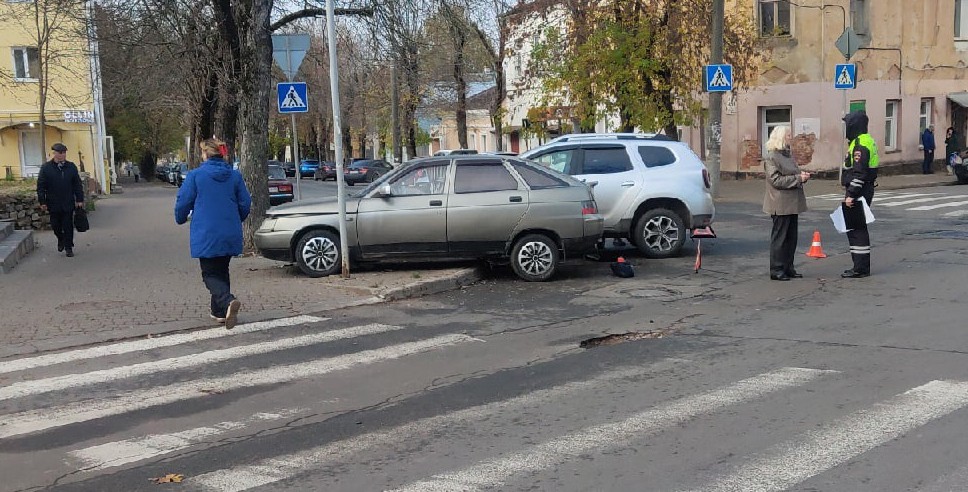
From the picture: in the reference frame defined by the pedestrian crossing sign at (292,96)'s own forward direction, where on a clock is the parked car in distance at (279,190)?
The parked car in distance is roughly at 6 o'clock from the pedestrian crossing sign.

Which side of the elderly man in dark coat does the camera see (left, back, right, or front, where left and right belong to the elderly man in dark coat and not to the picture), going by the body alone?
front

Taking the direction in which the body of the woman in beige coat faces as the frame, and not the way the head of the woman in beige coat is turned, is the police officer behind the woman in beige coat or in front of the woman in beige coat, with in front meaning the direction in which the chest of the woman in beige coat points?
in front

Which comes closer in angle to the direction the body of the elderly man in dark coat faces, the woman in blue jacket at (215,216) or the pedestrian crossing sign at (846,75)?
the woman in blue jacket

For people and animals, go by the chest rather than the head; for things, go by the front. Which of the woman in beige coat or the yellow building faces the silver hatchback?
the yellow building

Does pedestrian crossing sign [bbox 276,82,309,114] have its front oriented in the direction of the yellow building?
no

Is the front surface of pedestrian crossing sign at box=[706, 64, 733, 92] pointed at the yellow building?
no

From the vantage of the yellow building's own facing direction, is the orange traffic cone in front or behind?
in front

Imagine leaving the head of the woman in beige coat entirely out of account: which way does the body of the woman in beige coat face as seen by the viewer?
to the viewer's right

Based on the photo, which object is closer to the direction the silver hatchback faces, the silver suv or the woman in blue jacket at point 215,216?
the woman in blue jacket

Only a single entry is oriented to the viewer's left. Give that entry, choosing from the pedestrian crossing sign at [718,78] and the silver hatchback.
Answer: the silver hatchback

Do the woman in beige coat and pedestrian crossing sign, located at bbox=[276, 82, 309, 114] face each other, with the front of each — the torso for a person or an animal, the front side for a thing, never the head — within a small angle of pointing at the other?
no

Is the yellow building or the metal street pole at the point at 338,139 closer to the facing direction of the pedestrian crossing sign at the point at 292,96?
the metal street pole

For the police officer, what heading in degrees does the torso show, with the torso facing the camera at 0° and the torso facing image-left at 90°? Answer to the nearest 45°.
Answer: approximately 90°

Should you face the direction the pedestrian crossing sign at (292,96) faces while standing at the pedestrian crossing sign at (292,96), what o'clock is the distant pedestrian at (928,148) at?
The distant pedestrian is roughly at 8 o'clock from the pedestrian crossing sign.

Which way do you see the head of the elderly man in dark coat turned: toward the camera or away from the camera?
toward the camera

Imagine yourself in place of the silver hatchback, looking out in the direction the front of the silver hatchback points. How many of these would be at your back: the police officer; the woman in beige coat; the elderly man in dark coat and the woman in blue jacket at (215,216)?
2

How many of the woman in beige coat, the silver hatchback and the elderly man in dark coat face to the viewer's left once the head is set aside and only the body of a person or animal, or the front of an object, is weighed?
1

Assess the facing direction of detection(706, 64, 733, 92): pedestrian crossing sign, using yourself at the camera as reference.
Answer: facing the viewer

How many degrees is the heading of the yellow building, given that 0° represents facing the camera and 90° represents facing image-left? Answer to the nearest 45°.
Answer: approximately 0°

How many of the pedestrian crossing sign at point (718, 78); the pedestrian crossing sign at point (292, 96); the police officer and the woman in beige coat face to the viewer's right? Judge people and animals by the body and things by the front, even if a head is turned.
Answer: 1

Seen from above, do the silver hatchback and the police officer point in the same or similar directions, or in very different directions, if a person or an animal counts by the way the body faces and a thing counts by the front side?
same or similar directions
